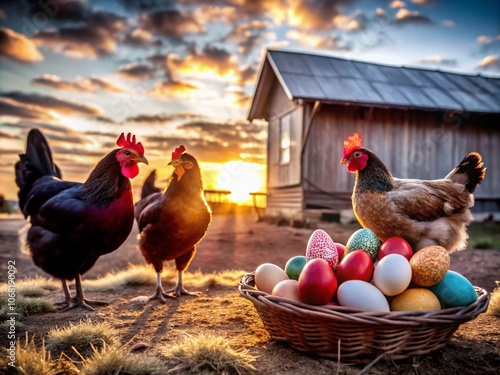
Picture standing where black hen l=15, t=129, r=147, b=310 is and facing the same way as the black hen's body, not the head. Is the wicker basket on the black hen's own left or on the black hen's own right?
on the black hen's own right

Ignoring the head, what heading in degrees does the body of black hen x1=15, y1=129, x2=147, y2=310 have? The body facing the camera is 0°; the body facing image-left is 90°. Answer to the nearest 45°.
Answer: approximately 270°

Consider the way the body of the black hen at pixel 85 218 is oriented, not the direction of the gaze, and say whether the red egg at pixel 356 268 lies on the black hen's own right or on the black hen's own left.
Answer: on the black hen's own right

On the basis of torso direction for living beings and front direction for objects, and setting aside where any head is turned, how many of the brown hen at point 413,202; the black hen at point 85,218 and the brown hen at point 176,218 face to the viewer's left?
1

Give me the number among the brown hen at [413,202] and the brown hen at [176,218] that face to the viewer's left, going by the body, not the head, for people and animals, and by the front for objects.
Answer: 1

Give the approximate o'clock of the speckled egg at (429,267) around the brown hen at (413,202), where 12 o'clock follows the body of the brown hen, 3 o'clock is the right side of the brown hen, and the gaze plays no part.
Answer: The speckled egg is roughly at 9 o'clock from the brown hen.

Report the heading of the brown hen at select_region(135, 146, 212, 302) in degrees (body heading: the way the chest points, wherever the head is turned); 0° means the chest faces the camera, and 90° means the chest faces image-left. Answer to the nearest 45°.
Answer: approximately 315°

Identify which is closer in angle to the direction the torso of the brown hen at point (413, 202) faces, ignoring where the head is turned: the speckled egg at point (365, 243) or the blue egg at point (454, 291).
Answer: the speckled egg

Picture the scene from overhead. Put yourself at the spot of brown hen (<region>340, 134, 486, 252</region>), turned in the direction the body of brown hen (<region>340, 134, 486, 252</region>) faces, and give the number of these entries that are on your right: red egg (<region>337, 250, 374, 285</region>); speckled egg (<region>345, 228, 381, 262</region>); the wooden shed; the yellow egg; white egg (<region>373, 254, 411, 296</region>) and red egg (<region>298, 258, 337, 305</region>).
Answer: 1

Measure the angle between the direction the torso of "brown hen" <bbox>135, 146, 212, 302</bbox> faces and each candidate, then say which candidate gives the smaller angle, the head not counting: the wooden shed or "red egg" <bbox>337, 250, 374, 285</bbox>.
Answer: the red egg

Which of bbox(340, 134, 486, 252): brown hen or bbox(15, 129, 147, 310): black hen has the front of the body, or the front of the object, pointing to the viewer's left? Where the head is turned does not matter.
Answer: the brown hen

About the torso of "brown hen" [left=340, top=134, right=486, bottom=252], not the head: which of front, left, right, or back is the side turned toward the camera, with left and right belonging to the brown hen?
left

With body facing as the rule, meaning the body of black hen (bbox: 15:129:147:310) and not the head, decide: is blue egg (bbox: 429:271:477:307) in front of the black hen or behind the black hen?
in front

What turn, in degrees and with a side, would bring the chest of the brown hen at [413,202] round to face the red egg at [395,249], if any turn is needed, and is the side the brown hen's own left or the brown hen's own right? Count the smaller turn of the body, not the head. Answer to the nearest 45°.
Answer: approximately 90° to the brown hen's own left
